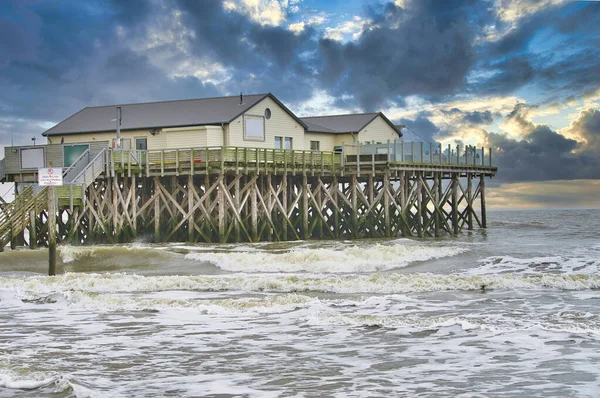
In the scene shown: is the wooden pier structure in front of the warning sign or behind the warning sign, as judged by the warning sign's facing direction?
behind

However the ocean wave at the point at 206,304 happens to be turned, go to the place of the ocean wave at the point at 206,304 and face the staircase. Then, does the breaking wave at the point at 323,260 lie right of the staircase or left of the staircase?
right

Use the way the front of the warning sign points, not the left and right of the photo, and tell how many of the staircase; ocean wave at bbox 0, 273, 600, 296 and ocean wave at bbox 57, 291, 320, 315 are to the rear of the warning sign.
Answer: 1

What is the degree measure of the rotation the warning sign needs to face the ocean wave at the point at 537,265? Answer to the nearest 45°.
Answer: approximately 90° to its left

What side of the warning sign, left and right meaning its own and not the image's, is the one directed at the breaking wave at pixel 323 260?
left

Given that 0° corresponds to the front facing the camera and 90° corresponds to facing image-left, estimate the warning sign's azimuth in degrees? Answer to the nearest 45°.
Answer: approximately 0°

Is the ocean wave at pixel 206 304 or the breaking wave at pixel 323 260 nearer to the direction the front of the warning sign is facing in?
the ocean wave

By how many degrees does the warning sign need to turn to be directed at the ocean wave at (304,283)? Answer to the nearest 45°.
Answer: approximately 45° to its left

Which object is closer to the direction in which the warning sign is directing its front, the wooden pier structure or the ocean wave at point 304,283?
the ocean wave

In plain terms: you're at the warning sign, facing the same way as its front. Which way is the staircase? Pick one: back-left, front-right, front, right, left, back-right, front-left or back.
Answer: back

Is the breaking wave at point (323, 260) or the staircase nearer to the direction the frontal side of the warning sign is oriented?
the breaking wave
